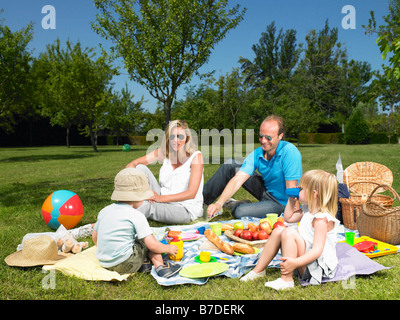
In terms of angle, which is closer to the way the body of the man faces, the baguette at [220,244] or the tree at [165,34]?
the baguette

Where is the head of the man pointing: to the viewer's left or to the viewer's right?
to the viewer's left

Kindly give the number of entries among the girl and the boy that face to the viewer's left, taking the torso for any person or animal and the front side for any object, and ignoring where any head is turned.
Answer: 1

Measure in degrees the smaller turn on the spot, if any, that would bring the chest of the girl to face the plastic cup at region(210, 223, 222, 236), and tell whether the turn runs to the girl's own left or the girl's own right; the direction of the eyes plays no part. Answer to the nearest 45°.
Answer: approximately 45° to the girl's own right

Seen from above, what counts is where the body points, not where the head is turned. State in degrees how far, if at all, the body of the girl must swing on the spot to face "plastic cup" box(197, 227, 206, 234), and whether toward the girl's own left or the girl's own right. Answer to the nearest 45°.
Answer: approximately 45° to the girl's own right

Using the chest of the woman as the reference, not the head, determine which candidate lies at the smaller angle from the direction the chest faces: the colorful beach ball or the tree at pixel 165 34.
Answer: the colorful beach ball

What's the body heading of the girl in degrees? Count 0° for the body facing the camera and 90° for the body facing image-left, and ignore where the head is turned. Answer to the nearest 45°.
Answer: approximately 90°

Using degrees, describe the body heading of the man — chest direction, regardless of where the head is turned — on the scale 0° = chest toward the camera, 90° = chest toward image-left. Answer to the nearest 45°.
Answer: approximately 45°

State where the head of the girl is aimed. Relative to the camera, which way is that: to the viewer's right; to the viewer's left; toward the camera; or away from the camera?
to the viewer's left
